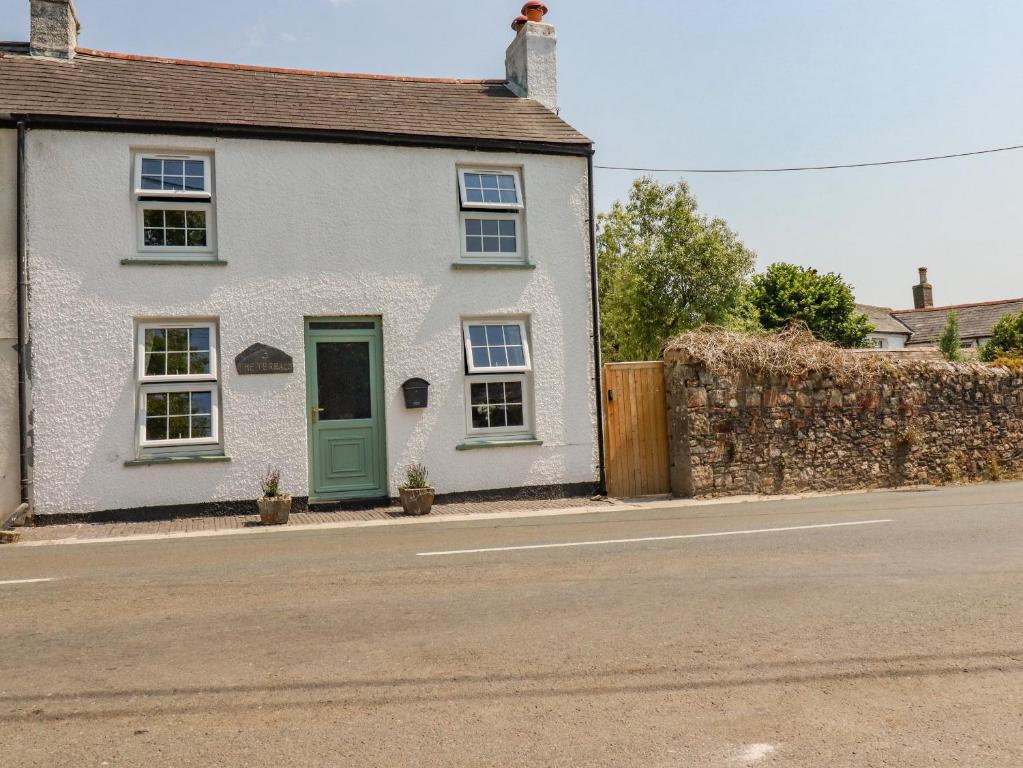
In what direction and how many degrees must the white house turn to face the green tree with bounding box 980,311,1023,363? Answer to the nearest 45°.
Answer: approximately 135° to its left

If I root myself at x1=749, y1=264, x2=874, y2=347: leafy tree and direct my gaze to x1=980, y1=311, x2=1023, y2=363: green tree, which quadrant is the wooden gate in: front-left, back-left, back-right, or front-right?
back-right

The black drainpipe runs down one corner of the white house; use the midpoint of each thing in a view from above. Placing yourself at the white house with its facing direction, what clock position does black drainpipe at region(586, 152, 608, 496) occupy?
The black drainpipe is roughly at 9 o'clock from the white house.

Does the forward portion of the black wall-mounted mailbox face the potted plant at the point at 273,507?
no

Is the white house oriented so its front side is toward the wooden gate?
no

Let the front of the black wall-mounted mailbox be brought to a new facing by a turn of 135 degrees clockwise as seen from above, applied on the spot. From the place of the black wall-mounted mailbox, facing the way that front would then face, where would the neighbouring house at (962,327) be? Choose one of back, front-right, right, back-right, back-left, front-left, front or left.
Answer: right

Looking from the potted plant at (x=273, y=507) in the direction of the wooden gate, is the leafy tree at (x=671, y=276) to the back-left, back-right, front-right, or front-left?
front-left

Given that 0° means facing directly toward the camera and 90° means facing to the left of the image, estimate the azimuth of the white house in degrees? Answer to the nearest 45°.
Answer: approximately 0°

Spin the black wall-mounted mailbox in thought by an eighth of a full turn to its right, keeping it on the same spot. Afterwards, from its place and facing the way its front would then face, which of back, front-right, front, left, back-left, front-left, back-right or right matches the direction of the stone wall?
back-left

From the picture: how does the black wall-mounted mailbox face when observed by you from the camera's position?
facing the viewer

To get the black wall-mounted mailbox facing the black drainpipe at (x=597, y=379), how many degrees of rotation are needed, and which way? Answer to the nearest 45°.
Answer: approximately 90° to its left

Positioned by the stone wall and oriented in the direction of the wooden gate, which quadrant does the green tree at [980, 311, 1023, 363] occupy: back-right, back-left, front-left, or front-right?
back-right
